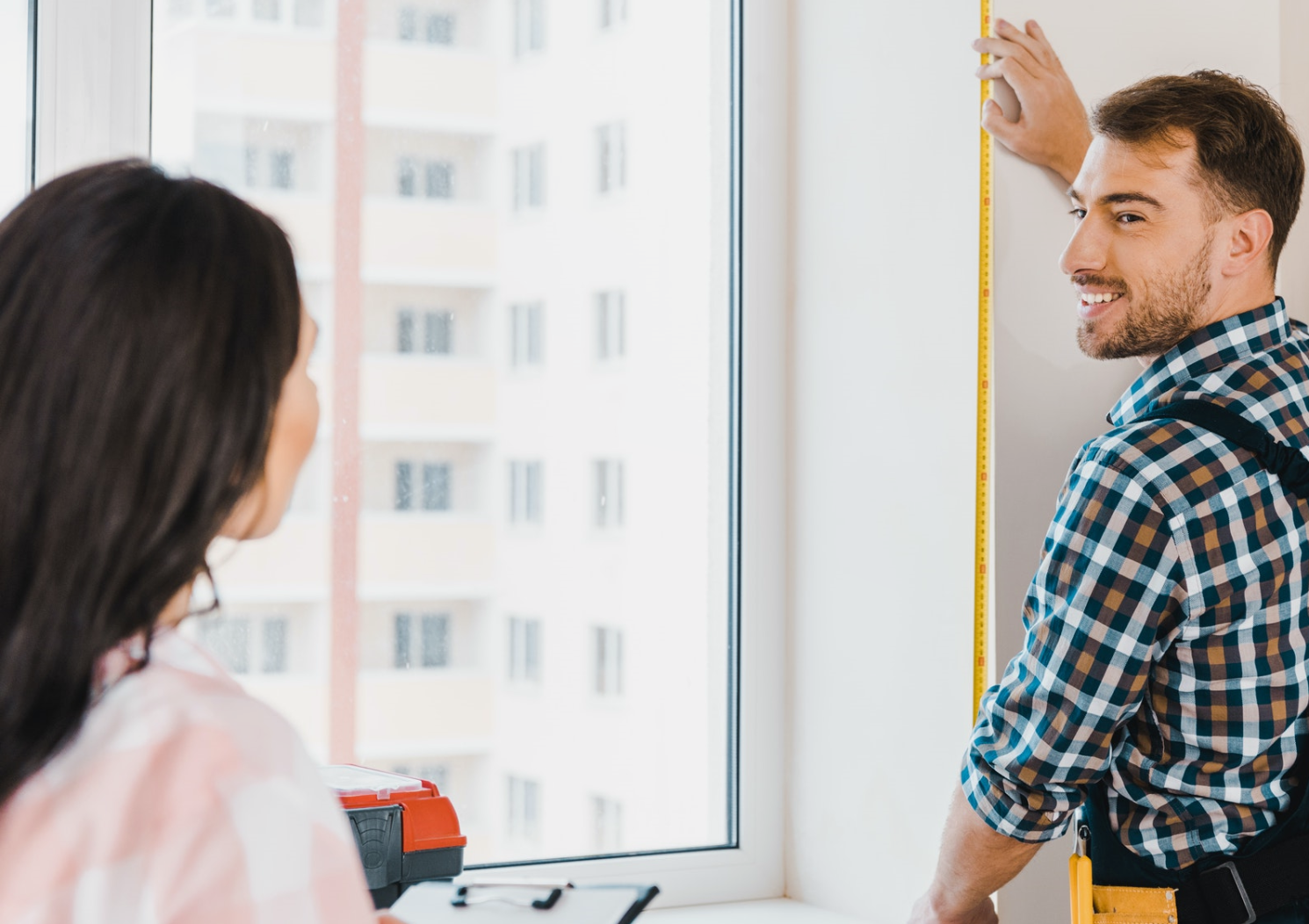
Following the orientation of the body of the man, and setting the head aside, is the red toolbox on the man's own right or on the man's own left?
on the man's own left

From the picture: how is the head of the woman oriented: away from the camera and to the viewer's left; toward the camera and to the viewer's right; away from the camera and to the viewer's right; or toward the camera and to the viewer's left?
away from the camera and to the viewer's right

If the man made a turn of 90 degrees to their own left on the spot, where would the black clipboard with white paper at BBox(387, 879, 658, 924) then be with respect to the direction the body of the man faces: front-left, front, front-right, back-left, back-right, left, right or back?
front

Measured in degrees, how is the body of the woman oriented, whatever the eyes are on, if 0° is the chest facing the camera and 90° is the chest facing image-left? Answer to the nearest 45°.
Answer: approximately 225°

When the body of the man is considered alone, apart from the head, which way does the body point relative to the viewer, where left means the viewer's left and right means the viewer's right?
facing away from the viewer and to the left of the viewer
